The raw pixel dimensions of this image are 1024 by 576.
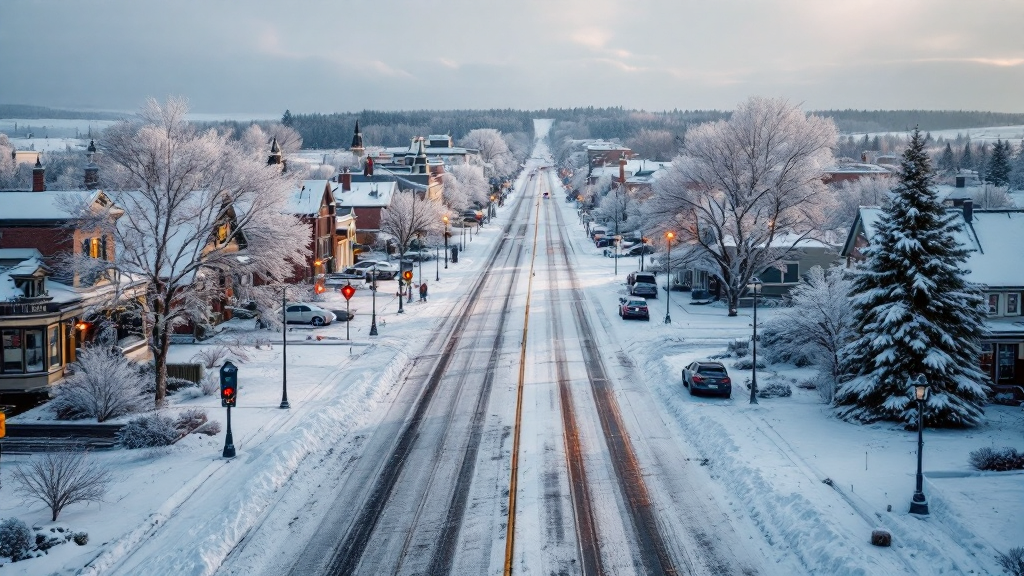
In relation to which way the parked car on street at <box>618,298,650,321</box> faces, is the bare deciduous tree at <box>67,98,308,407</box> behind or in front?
behind

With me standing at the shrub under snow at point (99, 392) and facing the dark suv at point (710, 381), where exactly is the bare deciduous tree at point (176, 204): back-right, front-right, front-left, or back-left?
front-left

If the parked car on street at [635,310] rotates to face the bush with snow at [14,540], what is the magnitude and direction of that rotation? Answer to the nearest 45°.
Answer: approximately 180°

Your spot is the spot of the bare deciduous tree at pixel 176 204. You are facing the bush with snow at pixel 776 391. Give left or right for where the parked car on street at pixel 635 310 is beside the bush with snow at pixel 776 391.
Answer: left

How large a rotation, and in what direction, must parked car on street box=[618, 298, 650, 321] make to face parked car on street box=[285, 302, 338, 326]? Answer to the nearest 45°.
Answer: approximately 90° to its left

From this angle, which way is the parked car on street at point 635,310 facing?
away from the camera

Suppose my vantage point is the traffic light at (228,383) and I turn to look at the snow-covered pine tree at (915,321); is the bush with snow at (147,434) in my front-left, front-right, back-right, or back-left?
back-left

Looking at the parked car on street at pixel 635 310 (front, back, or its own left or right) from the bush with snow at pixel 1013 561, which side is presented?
back
